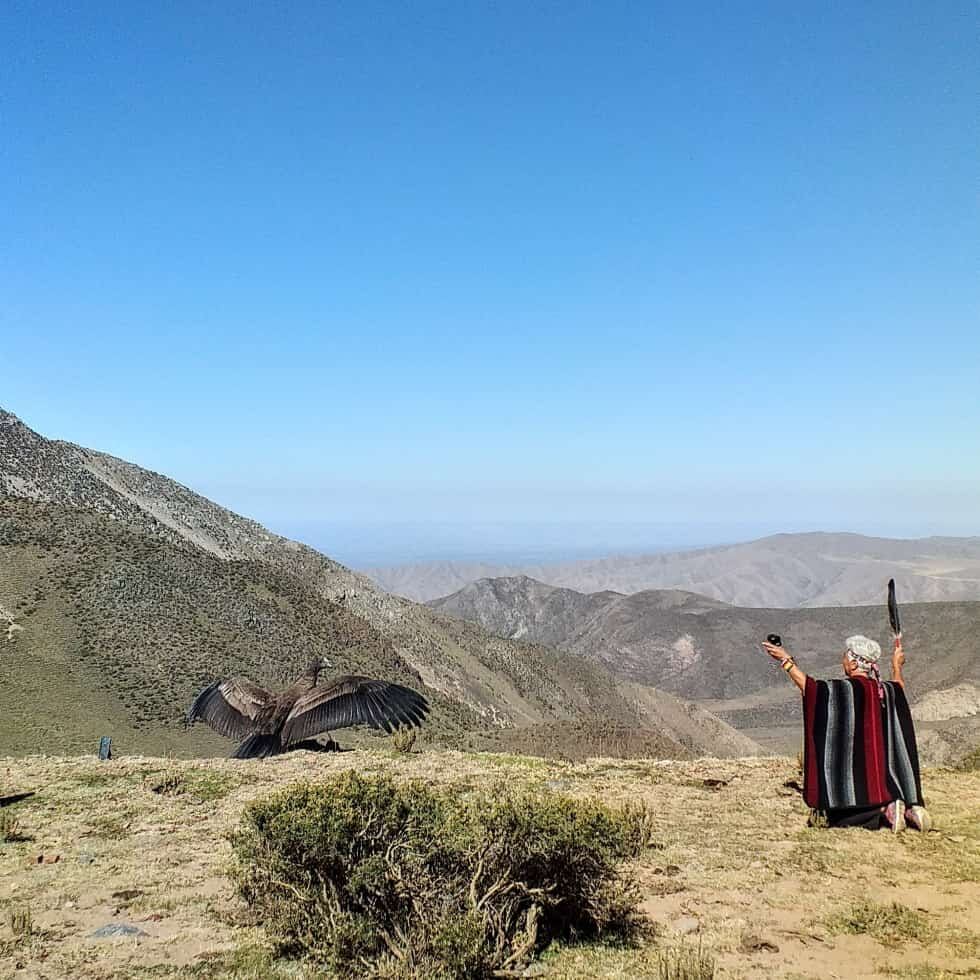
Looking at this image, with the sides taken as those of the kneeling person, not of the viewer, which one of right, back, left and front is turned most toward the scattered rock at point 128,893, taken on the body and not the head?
left

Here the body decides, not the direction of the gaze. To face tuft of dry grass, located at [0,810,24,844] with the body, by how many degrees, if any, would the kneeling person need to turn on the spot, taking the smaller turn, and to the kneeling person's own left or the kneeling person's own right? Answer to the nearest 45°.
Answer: approximately 45° to the kneeling person's own left

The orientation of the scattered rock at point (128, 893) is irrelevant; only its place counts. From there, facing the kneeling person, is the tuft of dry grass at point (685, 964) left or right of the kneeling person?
right

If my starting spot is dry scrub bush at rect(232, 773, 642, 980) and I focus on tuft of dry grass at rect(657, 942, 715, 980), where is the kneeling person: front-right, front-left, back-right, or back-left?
front-left

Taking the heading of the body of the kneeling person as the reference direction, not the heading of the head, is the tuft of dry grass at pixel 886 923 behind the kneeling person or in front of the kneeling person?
behind

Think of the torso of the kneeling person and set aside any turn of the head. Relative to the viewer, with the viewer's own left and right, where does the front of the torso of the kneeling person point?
facing away from the viewer and to the left of the viewer

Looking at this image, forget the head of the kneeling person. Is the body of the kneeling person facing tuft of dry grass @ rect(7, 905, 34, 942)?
no

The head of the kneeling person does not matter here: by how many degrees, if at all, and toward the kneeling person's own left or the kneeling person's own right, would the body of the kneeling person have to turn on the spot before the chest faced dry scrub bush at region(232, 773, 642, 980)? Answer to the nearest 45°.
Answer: approximately 90° to the kneeling person's own left

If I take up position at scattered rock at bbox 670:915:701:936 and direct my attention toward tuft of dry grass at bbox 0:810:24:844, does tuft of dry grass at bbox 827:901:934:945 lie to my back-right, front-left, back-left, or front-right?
back-right

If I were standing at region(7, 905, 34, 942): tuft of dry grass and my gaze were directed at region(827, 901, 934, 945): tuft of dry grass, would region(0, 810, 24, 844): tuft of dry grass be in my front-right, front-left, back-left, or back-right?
back-left

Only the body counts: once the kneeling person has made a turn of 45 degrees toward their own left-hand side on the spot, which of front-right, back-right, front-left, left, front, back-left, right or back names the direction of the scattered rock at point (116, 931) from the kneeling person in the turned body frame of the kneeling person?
front-left

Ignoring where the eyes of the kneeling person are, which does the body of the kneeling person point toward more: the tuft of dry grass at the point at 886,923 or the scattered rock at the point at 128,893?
the scattered rock
